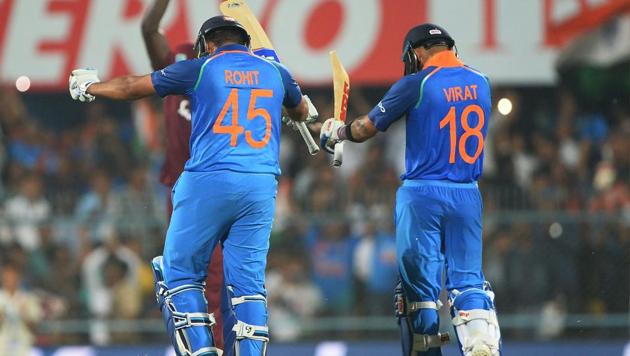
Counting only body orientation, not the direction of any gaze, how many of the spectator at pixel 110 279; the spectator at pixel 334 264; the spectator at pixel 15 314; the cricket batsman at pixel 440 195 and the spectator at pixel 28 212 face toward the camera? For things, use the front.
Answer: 4

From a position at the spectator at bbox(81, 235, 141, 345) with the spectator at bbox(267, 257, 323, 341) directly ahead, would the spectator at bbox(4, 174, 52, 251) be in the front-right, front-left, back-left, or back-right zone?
back-left

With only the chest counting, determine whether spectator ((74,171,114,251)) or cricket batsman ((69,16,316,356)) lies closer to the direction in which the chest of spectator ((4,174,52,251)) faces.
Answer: the cricket batsman

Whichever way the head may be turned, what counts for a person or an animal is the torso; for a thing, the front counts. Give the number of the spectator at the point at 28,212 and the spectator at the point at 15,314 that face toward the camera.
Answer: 2

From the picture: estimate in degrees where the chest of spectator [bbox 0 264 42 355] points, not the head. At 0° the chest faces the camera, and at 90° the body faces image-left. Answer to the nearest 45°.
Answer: approximately 0°

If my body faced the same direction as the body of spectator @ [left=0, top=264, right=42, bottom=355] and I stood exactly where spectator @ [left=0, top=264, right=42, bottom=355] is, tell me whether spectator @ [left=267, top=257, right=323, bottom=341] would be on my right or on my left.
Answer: on my left

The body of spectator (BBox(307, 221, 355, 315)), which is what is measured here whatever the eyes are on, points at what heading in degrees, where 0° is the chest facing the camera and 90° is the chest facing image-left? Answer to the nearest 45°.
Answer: approximately 0°

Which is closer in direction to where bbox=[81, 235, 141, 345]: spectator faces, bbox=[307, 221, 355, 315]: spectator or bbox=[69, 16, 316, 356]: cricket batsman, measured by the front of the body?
the cricket batsman

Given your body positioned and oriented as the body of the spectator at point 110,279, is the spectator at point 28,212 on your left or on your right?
on your right
